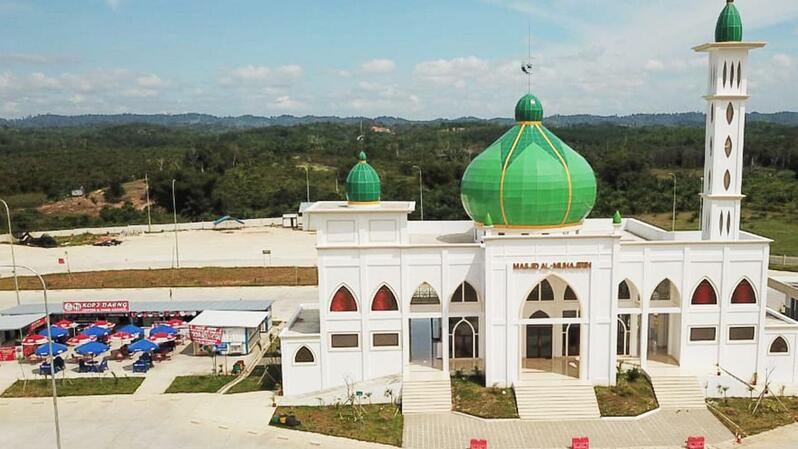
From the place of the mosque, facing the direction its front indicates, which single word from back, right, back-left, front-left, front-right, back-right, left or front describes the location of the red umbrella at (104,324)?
right

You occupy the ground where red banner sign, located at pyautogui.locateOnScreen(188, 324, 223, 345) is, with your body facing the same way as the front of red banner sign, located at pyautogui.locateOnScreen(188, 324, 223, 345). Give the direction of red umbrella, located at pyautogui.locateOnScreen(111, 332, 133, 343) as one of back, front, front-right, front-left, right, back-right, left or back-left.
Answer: back-right

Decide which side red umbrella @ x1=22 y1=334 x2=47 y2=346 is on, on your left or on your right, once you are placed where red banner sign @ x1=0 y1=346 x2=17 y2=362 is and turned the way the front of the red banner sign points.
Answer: on your left

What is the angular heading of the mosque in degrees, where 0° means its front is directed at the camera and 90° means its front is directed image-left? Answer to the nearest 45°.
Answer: approximately 0°

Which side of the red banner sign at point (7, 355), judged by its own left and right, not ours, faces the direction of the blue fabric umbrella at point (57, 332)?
left

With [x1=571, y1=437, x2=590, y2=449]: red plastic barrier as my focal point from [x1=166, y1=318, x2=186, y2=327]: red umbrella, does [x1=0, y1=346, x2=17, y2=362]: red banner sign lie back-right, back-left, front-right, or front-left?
back-right

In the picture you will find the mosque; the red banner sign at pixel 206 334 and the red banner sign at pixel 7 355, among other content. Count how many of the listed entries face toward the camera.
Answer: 3

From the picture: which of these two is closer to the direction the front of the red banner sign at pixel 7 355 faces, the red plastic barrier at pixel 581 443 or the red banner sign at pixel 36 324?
the red plastic barrier

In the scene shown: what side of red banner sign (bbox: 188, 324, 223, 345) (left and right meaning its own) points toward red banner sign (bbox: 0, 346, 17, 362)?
right

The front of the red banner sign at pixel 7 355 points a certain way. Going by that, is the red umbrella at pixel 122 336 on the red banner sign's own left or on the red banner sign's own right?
on the red banner sign's own left

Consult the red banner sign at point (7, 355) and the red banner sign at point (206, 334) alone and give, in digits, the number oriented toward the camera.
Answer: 2

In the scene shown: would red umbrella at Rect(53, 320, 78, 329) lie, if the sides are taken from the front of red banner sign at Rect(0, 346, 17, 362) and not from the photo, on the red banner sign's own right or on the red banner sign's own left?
on the red banner sign's own left

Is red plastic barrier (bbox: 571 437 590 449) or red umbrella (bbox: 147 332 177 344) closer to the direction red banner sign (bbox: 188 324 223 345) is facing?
the red plastic barrier

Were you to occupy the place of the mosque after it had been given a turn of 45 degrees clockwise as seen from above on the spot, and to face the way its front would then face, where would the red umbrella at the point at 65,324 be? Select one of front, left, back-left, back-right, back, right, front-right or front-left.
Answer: front-right

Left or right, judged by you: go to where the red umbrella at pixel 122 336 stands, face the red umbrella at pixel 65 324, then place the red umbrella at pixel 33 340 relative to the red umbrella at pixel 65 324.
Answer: left

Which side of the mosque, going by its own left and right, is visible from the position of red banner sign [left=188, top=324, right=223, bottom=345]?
right

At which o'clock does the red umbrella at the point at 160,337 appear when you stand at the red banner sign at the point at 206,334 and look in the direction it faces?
The red umbrella is roughly at 4 o'clock from the red banner sign.

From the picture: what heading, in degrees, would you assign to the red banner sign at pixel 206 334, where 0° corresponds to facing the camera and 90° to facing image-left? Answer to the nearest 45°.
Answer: approximately 0°
